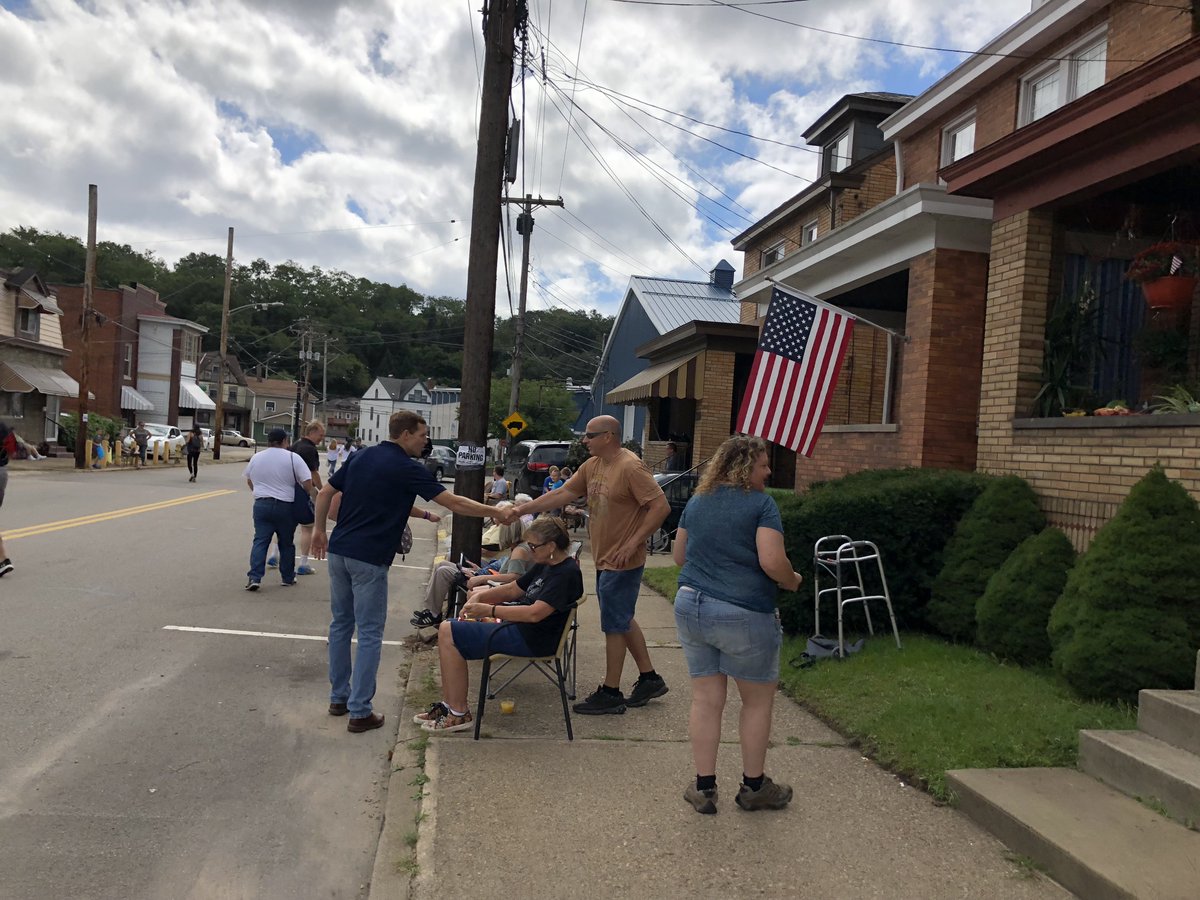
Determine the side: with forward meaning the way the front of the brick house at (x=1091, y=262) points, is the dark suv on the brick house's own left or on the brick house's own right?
on the brick house's own right

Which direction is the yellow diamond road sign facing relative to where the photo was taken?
toward the camera

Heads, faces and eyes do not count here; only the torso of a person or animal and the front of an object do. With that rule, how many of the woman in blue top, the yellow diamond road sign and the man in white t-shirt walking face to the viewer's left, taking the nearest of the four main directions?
0

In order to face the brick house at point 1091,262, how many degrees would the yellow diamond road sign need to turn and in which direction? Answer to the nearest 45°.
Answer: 0° — it already faces it

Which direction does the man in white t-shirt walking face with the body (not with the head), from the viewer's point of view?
away from the camera

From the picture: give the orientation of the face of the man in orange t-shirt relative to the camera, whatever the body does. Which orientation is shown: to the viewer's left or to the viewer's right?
to the viewer's left

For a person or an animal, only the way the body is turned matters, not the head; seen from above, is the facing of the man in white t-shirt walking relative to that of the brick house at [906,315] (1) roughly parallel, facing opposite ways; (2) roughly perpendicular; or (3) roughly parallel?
roughly perpendicular

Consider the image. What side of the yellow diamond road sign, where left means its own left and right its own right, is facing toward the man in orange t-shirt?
front

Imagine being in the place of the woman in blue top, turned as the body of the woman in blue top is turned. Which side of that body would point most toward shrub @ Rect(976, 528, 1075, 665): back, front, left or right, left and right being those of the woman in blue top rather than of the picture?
front

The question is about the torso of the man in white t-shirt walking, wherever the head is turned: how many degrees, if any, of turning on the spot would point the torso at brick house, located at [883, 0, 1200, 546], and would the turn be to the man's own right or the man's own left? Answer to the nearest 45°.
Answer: approximately 135° to the man's own right

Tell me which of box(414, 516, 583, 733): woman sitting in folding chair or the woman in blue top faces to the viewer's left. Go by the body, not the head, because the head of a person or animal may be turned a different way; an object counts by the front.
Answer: the woman sitting in folding chair

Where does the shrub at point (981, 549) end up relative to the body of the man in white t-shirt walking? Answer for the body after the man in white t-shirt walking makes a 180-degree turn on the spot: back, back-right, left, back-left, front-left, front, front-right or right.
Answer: front-left

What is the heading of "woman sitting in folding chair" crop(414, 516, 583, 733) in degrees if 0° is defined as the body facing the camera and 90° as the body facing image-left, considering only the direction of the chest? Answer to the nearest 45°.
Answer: approximately 90°

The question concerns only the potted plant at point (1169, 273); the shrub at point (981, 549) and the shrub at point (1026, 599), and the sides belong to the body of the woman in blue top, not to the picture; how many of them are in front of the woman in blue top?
3

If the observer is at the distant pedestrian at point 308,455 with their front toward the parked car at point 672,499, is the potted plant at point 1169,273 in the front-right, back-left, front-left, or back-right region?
front-right

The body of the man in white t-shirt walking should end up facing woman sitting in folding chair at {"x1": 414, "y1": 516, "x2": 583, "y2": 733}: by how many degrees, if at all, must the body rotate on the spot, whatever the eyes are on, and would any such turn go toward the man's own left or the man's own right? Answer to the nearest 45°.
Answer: approximately 180°

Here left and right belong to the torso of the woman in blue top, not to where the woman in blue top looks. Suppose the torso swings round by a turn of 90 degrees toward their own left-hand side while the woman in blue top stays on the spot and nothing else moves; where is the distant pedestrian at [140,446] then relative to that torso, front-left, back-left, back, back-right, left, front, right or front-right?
front
